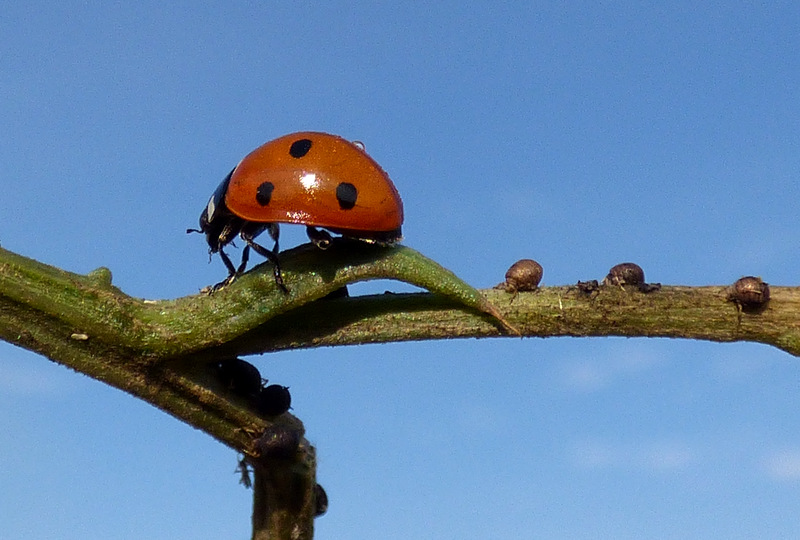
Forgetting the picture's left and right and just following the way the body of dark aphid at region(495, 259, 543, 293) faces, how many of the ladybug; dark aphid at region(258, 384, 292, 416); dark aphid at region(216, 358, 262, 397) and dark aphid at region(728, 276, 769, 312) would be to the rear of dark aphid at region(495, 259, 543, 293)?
1

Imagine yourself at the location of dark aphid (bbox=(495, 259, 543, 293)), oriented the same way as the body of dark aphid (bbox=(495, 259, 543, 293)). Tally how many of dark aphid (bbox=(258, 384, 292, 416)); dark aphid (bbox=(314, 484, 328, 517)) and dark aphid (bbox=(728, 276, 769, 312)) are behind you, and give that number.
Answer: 1

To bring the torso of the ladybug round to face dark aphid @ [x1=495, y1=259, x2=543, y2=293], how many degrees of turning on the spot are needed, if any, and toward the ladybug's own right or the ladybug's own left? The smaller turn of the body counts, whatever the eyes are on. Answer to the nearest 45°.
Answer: approximately 135° to the ladybug's own left

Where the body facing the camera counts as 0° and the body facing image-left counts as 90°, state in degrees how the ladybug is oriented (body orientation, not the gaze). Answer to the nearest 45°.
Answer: approximately 90°

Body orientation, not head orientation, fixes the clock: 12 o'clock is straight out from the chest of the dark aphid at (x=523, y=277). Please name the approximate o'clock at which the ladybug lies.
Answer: The ladybug is roughly at 1 o'clock from the dark aphid.

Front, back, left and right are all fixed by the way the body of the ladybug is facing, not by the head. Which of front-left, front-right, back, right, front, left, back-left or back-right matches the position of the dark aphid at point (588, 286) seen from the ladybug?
back-left

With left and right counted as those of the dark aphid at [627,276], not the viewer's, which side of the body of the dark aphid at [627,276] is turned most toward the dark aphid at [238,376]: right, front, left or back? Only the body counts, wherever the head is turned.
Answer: front

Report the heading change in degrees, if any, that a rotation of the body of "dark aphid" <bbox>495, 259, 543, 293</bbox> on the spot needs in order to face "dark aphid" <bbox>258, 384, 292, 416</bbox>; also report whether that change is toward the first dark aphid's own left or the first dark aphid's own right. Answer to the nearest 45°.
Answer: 0° — it already faces it

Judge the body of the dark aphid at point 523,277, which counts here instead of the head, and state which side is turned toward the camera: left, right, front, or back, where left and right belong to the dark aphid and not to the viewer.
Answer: left

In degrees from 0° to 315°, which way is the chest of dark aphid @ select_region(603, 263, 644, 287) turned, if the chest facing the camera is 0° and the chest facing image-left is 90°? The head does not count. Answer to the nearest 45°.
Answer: approximately 90°

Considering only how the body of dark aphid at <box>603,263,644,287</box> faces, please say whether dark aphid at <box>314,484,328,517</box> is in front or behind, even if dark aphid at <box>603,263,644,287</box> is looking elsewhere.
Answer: in front

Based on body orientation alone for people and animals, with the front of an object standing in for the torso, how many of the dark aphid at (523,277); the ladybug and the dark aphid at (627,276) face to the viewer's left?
3
